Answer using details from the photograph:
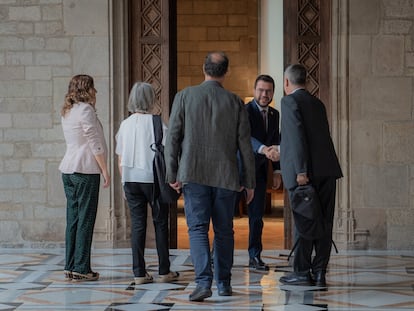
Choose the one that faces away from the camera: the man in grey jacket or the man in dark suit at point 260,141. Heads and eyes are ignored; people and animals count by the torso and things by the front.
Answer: the man in grey jacket

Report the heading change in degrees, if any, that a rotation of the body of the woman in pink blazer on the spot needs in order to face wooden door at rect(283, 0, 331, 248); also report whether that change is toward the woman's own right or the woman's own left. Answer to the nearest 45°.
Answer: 0° — they already face it

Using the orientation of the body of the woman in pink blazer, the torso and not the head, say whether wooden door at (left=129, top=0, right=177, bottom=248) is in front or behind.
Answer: in front

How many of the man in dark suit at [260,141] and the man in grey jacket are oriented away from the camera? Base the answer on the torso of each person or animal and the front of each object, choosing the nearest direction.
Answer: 1

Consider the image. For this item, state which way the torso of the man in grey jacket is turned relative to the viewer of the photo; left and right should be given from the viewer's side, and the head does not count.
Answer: facing away from the viewer

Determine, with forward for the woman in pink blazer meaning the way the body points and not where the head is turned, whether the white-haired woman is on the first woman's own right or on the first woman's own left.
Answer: on the first woman's own right

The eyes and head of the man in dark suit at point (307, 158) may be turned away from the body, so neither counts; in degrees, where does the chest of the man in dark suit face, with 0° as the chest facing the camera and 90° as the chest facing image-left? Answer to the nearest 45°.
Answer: approximately 135°

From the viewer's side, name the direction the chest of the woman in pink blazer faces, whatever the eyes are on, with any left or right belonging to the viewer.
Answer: facing away from the viewer and to the right of the viewer

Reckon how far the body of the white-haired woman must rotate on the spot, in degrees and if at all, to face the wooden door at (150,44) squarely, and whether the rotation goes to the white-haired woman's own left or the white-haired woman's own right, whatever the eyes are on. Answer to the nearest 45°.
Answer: approximately 45° to the white-haired woman's own left

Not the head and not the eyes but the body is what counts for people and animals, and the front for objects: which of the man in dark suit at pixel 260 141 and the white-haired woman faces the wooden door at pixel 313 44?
the white-haired woman

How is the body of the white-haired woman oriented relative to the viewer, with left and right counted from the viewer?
facing away from the viewer and to the right of the viewer

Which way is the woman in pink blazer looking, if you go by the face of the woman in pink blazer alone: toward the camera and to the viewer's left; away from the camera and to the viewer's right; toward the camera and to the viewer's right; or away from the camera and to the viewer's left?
away from the camera and to the viewer's right

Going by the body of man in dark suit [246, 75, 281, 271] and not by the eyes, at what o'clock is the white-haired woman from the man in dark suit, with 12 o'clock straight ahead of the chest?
The white-haired woman is roughly at 3 o'clock from the man in dark suit.
